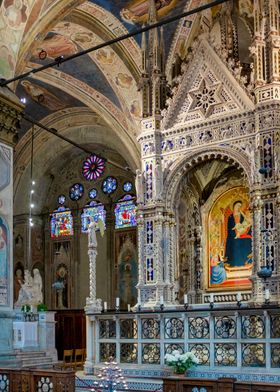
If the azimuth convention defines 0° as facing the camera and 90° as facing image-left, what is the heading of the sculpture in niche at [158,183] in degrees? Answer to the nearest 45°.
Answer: approximately 0°

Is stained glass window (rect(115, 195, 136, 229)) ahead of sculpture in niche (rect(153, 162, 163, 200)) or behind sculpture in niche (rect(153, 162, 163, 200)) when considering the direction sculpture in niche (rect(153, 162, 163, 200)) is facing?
behind

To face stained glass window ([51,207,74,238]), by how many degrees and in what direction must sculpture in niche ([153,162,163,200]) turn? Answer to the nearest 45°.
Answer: approximately 180°

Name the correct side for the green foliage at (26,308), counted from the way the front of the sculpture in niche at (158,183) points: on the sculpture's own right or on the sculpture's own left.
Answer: on the sculpture's own right

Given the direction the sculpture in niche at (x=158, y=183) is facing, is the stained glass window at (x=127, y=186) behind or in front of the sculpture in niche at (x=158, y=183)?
behind

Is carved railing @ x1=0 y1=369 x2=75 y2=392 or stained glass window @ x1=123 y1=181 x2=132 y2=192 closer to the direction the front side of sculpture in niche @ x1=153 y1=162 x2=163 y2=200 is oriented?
the carved railing
